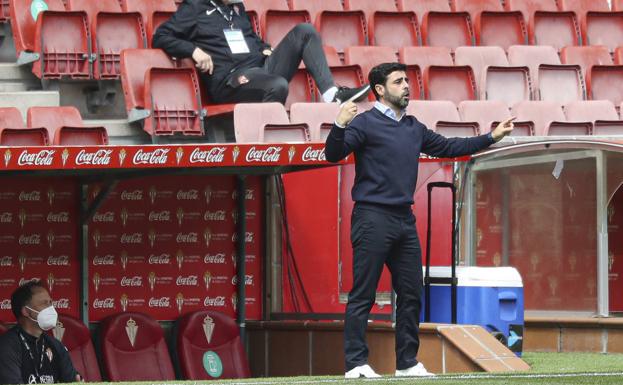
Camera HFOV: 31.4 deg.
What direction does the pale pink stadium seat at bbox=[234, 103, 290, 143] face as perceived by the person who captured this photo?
facing the viewer

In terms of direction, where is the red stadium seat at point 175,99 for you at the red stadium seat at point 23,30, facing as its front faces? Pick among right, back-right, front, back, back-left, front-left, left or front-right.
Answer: front-left

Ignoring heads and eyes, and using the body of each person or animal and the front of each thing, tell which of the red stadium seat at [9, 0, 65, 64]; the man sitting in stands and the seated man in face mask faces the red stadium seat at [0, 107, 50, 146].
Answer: the red stadium seat at [9, 0, 65, 64]

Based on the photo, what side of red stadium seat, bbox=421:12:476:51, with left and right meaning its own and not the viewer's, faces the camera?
front

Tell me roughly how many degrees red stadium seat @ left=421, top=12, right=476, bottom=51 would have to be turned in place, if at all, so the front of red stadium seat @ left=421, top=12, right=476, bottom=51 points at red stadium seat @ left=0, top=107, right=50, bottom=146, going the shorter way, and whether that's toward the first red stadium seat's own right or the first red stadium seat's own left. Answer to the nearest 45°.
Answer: approximately 45° to the first red stadium seat's own right

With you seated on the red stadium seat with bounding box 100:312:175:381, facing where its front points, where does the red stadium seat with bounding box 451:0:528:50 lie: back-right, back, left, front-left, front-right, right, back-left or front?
left

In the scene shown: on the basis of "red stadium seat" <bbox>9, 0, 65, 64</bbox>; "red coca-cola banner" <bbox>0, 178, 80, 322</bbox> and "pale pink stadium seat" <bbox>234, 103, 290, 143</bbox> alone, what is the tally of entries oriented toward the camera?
3

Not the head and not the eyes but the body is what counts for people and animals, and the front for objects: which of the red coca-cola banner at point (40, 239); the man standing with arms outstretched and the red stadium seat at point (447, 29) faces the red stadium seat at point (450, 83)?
the red stadium seat at point (447, 29)

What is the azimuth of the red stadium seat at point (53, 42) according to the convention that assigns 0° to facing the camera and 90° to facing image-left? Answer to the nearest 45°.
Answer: approximately 315°

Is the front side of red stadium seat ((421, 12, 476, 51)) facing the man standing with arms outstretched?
yes

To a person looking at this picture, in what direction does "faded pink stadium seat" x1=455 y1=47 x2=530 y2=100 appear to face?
facing the viewer and to the right of the viewer
